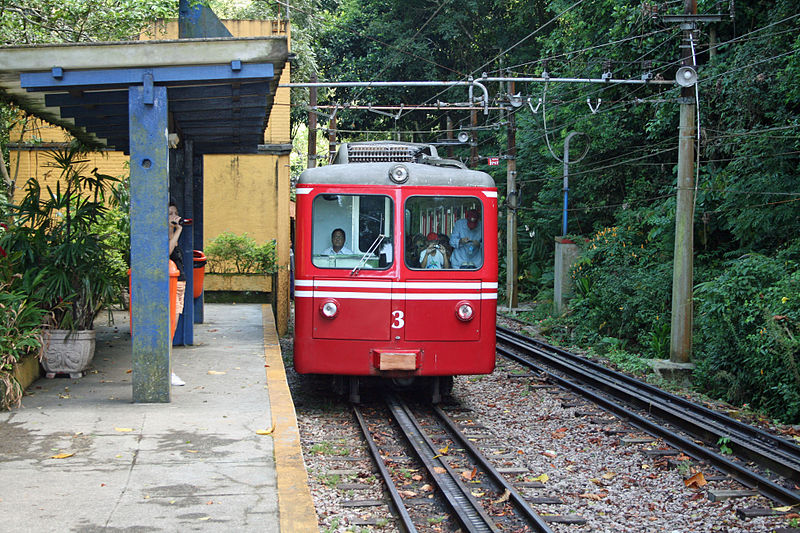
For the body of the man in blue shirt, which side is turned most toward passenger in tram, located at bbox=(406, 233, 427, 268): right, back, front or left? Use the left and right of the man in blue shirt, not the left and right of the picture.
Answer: right

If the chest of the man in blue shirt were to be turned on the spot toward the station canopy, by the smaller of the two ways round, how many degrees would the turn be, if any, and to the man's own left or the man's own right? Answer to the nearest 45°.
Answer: approximately 45° to the man's own right

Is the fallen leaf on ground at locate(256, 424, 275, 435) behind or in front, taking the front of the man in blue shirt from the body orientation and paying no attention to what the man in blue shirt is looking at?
in front

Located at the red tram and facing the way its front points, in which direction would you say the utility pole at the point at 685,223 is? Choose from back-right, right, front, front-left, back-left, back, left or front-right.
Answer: back-left

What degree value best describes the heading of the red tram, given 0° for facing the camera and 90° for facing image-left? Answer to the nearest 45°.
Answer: approximately 0°

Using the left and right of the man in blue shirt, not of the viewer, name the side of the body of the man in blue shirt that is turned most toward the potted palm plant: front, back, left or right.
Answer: right

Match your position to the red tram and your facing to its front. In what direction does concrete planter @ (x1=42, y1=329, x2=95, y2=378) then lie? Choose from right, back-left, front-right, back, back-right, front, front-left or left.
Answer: right

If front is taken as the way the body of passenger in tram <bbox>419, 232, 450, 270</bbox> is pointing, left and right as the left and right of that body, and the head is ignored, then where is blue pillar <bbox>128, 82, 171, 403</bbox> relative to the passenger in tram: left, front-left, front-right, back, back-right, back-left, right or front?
front-right

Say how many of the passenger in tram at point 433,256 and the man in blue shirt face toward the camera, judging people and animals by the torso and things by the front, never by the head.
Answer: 2

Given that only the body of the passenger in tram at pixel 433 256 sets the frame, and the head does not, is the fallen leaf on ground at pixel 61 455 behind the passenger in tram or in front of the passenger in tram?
in front
